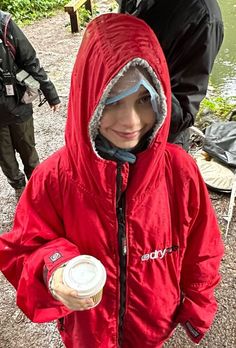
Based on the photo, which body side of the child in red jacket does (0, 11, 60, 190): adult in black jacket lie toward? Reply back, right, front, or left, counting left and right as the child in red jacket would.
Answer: back

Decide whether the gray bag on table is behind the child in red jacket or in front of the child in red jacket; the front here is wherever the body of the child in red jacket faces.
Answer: behind

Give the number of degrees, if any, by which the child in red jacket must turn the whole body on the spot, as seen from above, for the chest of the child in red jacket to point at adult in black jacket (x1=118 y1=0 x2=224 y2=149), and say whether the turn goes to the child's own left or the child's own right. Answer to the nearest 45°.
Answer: approximately 135° to the child's own left
